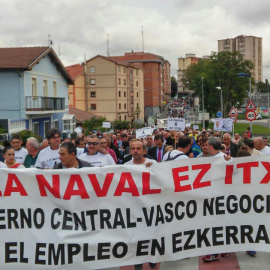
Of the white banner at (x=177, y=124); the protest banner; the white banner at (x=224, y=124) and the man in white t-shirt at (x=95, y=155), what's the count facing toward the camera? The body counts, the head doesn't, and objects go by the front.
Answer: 4

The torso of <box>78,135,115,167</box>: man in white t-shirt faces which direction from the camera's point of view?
toward the camera

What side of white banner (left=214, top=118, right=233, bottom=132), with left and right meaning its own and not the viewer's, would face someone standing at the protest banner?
front

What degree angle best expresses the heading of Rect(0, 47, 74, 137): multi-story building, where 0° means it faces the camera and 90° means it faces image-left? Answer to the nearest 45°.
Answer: approximately 315°

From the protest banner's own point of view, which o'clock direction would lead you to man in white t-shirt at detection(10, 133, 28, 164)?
The man in white t-shirt is roughly at 5 o'clock from the protest banner.

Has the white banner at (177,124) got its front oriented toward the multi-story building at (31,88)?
no

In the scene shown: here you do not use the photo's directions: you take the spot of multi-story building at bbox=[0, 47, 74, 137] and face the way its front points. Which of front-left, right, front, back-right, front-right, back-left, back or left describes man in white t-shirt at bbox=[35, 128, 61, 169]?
front-right

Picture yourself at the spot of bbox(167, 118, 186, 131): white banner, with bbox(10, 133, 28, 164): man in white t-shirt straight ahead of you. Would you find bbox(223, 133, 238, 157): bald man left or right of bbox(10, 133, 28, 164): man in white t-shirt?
left

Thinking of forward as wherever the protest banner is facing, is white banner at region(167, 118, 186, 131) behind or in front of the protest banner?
behind

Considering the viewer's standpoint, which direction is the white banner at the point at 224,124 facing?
facing the viewer

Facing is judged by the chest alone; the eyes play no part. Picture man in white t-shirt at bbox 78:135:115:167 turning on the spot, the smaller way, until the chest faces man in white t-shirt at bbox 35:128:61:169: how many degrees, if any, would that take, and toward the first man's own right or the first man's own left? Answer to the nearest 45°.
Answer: approximately 90° to the first man's own right

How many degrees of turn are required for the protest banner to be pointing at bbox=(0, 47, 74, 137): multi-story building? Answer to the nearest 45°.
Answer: approximately 180°

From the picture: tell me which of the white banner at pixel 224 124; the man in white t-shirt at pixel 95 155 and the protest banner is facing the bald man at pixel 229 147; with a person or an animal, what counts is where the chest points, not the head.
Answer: the white banner

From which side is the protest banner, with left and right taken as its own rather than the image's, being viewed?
front

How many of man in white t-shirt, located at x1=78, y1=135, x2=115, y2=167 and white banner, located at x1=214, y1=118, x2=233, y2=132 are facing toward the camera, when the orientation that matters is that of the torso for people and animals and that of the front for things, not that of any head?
2

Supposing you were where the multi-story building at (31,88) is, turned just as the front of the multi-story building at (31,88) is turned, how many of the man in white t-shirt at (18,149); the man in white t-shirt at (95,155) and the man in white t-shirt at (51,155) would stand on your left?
0

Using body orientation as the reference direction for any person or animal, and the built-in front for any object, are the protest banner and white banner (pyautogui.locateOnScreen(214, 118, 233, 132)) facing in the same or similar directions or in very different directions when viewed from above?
same or similar directions

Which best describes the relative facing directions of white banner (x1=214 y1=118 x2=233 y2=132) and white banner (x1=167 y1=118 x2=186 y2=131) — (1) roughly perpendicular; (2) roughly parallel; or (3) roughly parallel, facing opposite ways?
roughly parallel
